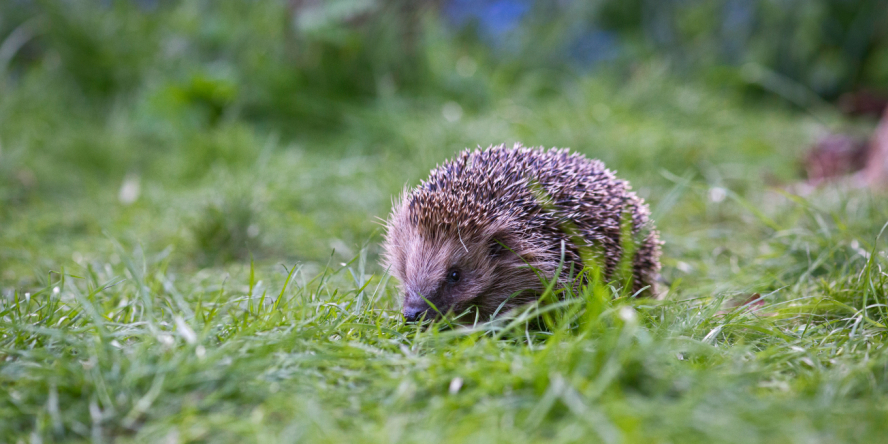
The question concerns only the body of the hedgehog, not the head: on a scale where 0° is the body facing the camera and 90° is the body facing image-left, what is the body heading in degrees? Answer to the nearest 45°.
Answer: approximately 45°
